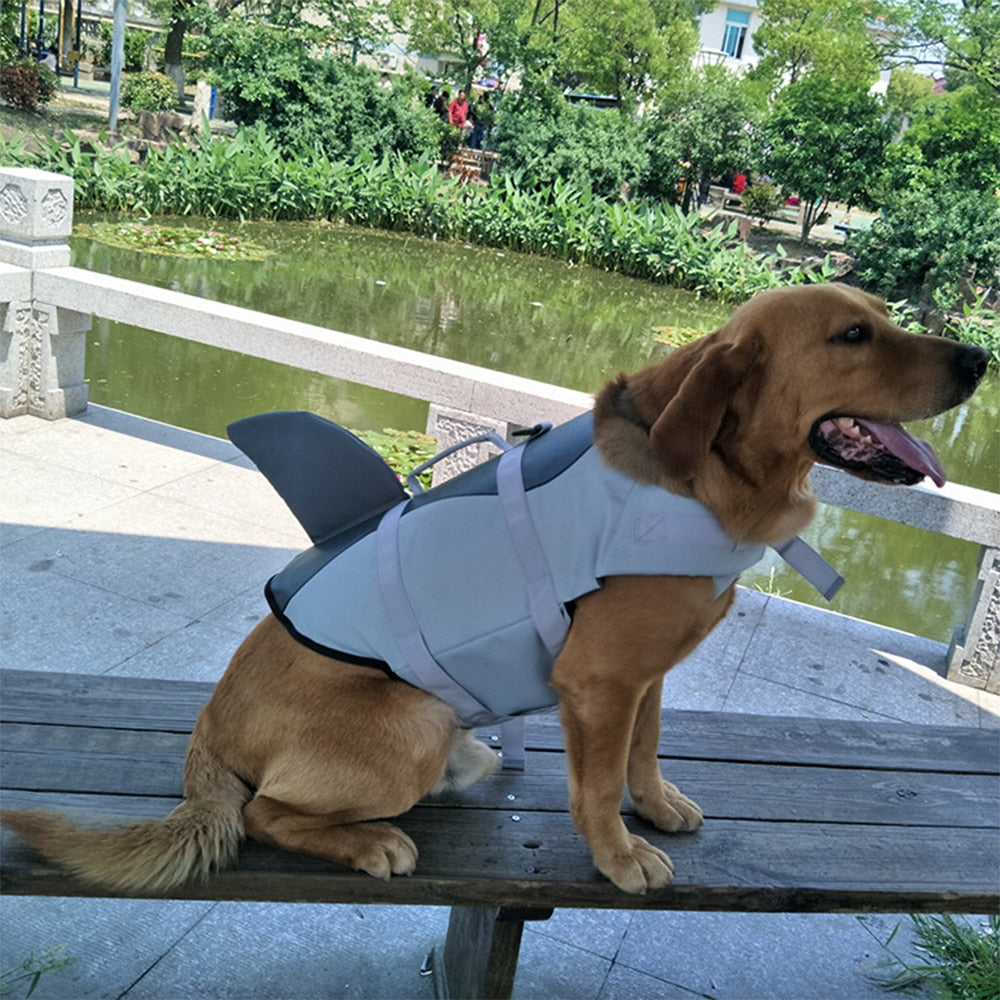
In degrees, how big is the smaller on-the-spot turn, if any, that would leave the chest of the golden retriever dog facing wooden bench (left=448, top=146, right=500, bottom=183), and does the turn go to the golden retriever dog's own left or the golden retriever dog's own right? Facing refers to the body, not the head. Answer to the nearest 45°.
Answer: approximately 90° to the golden retriever dog's own left

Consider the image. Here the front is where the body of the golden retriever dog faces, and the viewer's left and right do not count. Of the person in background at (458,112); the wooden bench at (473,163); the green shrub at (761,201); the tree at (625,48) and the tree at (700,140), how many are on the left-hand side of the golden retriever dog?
5

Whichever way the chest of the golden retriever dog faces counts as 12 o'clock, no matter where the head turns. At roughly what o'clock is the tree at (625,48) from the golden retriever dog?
The tree is roughly at 9 o'clock from the golden retriever dog.

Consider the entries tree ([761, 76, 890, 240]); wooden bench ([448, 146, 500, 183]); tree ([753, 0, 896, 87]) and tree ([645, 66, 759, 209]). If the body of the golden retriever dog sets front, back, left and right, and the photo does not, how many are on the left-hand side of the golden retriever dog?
4

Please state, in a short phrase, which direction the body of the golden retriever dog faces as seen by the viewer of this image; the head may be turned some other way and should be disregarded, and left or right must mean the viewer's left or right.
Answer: facing to the right of the viewer

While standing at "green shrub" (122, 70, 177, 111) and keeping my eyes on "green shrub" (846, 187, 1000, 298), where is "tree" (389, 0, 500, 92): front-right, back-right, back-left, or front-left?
front-left

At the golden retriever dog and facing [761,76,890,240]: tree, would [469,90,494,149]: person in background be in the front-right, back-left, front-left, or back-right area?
front-left

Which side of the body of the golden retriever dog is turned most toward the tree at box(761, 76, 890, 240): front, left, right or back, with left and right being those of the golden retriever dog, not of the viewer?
left

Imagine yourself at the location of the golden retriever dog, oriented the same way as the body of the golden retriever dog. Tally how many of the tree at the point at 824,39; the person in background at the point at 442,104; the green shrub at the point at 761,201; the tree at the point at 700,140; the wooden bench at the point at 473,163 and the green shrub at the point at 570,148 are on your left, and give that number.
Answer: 6

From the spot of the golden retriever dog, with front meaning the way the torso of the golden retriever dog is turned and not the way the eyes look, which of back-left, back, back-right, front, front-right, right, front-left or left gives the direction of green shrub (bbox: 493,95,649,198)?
left

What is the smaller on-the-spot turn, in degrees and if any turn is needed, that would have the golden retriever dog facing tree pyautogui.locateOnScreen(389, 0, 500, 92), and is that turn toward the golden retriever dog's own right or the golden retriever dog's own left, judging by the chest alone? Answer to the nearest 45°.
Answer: approximately 90° to the golden retriever dog's own left

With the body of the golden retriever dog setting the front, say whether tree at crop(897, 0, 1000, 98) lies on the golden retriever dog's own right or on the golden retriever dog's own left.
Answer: on the golden retriever dog's own left

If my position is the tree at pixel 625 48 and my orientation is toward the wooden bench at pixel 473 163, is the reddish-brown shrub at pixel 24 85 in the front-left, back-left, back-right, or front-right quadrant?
front-right

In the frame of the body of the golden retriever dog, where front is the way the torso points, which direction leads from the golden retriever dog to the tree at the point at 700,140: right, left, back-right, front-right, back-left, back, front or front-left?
left
